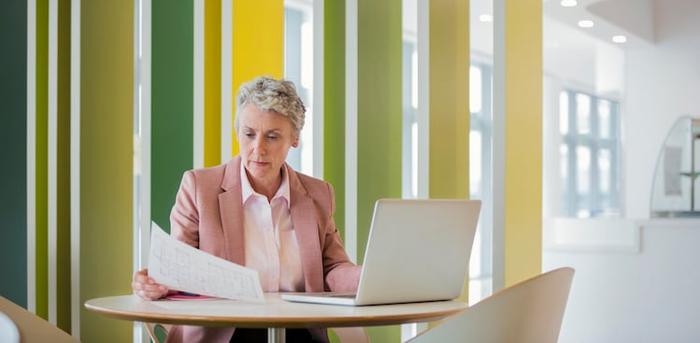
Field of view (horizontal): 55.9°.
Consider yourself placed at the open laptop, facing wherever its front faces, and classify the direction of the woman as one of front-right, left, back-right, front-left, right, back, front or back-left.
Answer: front

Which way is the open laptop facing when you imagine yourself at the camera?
facing away from the viewer and to the left of the viewer

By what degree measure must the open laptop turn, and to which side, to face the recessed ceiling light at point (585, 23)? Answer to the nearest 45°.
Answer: approximately 45° to its right

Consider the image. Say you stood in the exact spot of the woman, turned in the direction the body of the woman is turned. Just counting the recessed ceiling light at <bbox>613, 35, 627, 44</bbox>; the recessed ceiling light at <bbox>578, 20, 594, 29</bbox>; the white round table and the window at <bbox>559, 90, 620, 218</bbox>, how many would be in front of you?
1

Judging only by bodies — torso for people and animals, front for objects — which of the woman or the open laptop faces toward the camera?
the woman

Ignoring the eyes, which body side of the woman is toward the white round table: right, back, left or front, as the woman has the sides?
front

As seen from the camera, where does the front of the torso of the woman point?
toward the camera

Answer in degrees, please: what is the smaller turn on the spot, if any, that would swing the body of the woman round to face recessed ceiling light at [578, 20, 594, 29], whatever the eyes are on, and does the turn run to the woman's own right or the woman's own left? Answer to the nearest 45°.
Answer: approximately 135° to the woman's own left

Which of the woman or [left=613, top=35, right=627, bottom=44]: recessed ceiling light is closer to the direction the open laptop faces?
the woman

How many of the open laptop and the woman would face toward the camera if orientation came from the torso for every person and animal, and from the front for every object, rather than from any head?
1

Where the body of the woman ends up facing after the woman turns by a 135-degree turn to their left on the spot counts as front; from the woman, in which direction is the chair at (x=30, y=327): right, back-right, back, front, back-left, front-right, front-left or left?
back-left

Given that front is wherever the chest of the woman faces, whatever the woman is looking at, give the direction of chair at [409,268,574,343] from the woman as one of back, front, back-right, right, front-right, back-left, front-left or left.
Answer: front-left

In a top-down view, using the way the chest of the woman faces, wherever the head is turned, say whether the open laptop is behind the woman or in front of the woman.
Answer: in front

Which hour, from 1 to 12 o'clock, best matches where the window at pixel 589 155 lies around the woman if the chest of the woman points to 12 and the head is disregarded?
The window is roughly at 7 o'clock from the woman.
